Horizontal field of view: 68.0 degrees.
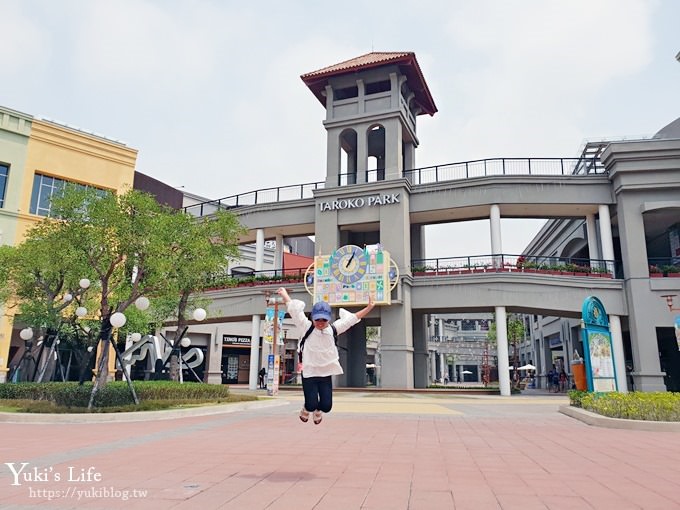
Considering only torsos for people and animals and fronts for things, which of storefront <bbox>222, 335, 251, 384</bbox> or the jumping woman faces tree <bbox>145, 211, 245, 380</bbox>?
the storefront

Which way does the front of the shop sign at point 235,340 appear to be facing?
toward the camera

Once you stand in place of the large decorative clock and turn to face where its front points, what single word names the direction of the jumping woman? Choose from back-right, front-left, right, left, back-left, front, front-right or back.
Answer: front

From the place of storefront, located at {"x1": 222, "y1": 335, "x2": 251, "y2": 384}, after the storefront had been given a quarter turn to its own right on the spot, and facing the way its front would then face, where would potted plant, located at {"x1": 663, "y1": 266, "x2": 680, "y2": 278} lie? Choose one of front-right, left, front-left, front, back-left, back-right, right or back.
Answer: back-left

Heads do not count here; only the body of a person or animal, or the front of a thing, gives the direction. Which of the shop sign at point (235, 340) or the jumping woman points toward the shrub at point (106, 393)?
the shop sign

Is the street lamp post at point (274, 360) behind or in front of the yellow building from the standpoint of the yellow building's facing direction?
in front

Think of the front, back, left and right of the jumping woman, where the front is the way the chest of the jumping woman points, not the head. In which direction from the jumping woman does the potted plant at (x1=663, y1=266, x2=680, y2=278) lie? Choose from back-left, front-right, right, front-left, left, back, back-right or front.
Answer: back-left

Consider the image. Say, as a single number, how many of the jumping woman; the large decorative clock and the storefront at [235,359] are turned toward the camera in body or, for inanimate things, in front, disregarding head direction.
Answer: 3

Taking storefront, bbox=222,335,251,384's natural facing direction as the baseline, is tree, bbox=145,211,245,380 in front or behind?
in front

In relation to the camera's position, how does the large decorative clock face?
facing the viewer
